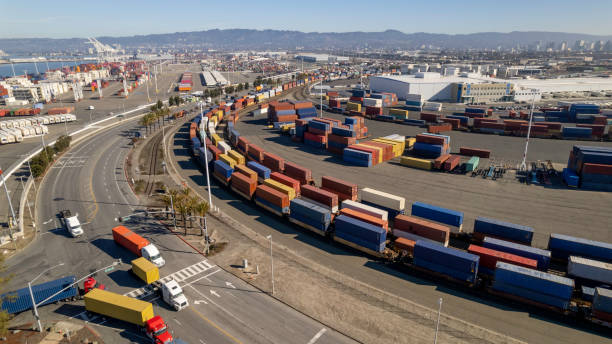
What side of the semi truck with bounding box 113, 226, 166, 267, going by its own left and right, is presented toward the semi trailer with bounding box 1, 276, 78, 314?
right

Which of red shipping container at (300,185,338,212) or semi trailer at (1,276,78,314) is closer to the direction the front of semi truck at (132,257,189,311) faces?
the red shipping container

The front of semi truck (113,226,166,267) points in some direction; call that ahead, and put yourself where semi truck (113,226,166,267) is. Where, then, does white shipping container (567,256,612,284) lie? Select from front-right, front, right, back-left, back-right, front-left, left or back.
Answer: front

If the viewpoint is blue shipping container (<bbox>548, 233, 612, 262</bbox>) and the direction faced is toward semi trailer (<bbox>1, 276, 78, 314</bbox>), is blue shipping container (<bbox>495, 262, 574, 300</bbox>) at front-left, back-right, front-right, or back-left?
front-left

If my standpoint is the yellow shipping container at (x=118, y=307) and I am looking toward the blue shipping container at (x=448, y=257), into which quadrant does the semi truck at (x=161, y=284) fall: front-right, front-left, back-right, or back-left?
front-left

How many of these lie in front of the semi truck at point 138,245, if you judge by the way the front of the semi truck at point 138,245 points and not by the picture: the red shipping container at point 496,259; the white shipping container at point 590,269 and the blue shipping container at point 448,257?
3

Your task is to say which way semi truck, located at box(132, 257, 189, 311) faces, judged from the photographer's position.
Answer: facing the viewer and to the right of the viewer

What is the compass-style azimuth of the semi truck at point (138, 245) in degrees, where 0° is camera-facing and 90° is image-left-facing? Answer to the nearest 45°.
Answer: approximately 315°

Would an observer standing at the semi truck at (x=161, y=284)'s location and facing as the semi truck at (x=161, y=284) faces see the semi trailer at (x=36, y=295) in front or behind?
behind

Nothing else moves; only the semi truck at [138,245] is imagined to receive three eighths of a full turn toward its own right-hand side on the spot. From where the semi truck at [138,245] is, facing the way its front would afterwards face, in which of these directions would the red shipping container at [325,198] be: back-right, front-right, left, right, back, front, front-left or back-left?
back

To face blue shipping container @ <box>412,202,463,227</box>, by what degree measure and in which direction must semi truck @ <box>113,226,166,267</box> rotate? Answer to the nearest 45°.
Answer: approximately 45° to its left

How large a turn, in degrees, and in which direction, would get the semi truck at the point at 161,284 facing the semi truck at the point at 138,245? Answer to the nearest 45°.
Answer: approximately 135° to its left

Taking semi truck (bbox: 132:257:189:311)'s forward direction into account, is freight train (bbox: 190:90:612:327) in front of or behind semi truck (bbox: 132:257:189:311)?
in front

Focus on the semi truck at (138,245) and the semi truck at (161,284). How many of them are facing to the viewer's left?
0

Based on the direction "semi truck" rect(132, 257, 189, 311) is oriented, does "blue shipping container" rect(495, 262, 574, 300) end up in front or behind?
in front
